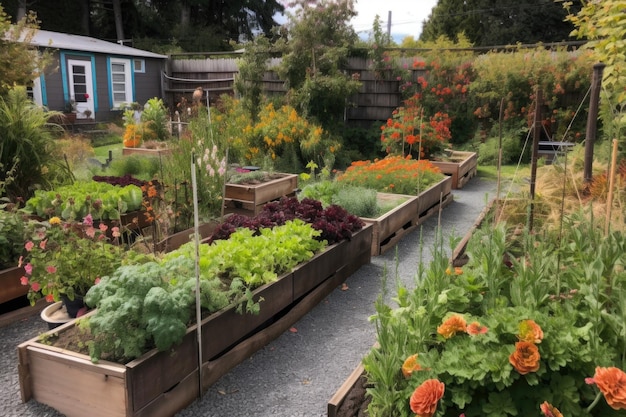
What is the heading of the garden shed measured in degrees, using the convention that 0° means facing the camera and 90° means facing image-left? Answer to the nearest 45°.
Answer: approximately 315°

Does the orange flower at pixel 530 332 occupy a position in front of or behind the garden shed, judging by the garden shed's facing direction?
in front

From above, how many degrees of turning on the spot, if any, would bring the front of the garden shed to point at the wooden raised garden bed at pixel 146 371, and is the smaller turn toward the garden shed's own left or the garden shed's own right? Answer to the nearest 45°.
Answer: approximately 45° to the garden shed's own right

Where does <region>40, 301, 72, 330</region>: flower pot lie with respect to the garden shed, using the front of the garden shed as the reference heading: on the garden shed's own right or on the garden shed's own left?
on the garden shed's own right

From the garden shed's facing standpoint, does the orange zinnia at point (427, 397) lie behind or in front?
in front

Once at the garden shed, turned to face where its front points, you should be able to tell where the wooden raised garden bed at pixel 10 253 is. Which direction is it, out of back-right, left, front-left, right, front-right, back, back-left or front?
front-right

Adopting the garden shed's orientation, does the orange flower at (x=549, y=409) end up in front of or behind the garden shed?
in front
